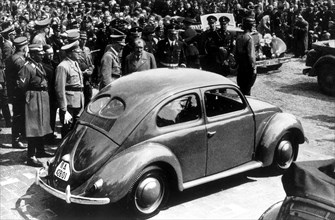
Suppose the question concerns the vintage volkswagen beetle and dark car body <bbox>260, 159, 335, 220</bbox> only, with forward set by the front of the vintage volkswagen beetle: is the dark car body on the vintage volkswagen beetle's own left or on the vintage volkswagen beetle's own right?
on the vintage volkswagen beetle's own right

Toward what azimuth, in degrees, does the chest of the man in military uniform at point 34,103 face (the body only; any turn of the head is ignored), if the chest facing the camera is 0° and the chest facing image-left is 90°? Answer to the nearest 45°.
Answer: approximately 315°

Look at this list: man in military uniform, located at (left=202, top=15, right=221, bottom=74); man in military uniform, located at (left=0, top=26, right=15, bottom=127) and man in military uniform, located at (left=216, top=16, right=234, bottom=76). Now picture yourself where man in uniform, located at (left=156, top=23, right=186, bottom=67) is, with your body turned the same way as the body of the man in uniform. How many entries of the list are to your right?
1

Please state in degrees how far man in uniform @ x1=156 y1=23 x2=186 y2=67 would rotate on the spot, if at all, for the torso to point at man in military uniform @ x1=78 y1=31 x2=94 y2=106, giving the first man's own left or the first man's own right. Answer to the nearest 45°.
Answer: approximately 45° to the first man's own right

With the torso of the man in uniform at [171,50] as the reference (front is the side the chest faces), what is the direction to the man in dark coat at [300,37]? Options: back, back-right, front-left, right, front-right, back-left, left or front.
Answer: back-left

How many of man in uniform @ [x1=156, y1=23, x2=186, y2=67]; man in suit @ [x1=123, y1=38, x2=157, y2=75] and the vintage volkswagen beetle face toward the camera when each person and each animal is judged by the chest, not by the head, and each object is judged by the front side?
2

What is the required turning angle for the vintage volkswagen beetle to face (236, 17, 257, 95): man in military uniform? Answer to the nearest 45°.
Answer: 0° — it already faces them

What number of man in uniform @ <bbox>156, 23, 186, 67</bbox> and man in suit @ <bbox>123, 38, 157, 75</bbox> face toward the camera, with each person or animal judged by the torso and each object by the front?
2

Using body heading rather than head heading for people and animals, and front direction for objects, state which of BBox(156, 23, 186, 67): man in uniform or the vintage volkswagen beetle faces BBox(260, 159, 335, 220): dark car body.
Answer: the man in uniform

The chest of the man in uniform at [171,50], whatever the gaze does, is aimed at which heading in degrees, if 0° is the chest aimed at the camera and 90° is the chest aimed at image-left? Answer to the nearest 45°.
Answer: approximately 0°

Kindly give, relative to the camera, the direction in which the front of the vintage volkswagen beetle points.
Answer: facing away from the viewer and to the right of the viewer
